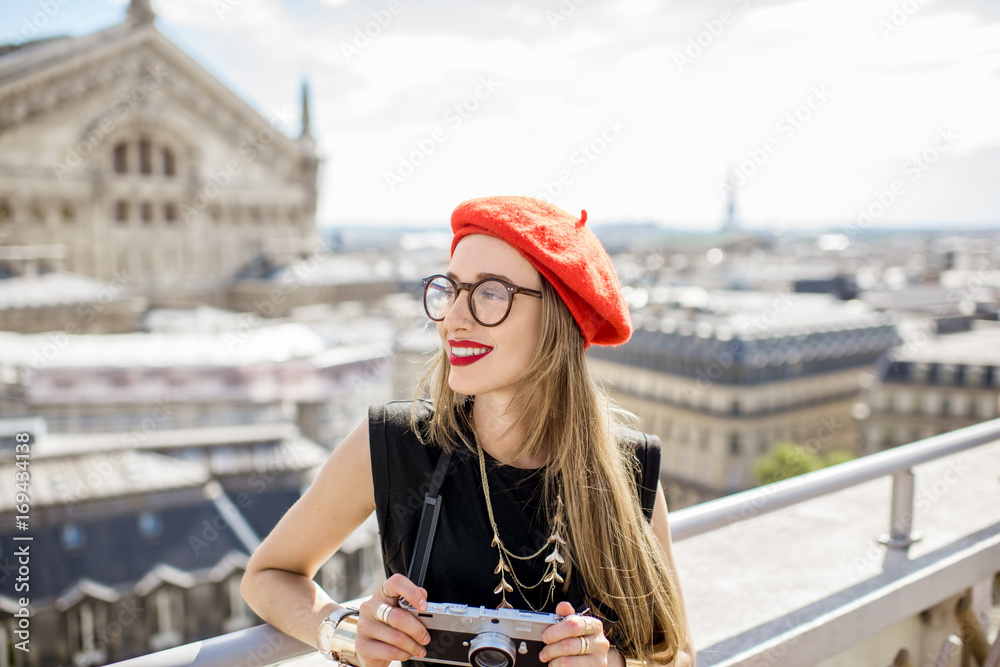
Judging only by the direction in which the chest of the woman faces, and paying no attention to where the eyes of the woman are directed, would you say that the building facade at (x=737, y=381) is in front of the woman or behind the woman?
behind

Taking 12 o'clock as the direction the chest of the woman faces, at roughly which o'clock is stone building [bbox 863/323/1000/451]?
The stone building is roughly at 7 o'clock from the woman.

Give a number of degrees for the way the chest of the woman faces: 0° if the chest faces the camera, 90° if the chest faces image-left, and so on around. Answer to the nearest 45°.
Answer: approximately 0°

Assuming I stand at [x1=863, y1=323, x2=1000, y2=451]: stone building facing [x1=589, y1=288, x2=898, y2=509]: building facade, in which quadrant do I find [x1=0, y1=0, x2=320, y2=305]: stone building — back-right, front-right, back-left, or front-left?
front-left

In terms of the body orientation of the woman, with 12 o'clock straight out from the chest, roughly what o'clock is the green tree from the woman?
The green tree is roughly at 7 o'clock from the woman.

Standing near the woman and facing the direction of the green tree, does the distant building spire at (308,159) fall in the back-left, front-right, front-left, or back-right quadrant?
front-left
